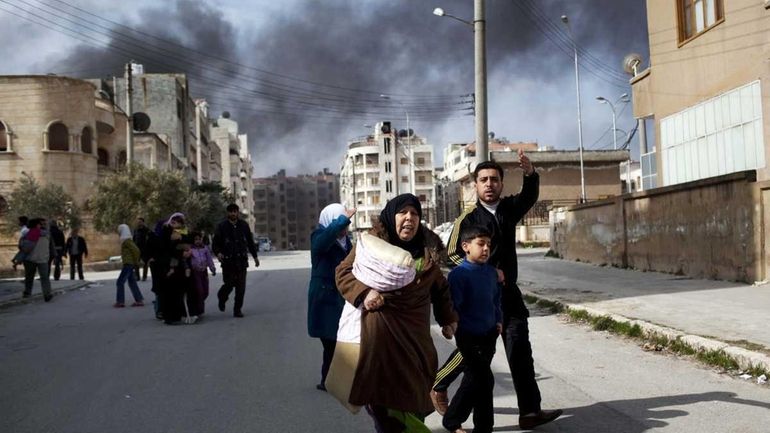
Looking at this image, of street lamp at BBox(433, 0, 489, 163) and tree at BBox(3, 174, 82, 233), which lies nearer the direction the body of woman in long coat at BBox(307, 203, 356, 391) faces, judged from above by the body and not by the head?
the street lamp

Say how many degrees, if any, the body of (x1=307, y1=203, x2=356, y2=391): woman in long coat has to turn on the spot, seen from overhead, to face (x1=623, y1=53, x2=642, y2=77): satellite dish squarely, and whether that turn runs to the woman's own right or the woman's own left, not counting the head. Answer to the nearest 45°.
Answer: approximately 45° to the woman's own left

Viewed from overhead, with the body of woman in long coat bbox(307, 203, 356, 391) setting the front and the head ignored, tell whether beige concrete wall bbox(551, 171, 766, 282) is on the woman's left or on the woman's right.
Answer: on the woman's left

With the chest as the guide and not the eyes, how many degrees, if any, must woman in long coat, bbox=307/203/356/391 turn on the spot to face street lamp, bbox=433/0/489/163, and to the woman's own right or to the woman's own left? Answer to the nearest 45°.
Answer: approximately 90° to the woman's own left

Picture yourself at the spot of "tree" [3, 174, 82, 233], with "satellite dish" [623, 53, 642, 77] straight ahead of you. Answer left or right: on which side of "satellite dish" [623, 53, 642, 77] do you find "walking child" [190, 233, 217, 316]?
right

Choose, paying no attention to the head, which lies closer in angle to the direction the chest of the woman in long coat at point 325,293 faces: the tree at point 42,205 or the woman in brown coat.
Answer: the woman in brown coat

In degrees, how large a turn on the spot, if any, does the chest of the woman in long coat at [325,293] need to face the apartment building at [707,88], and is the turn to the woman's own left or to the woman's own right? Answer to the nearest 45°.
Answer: approximately 45° to the woman's own left
